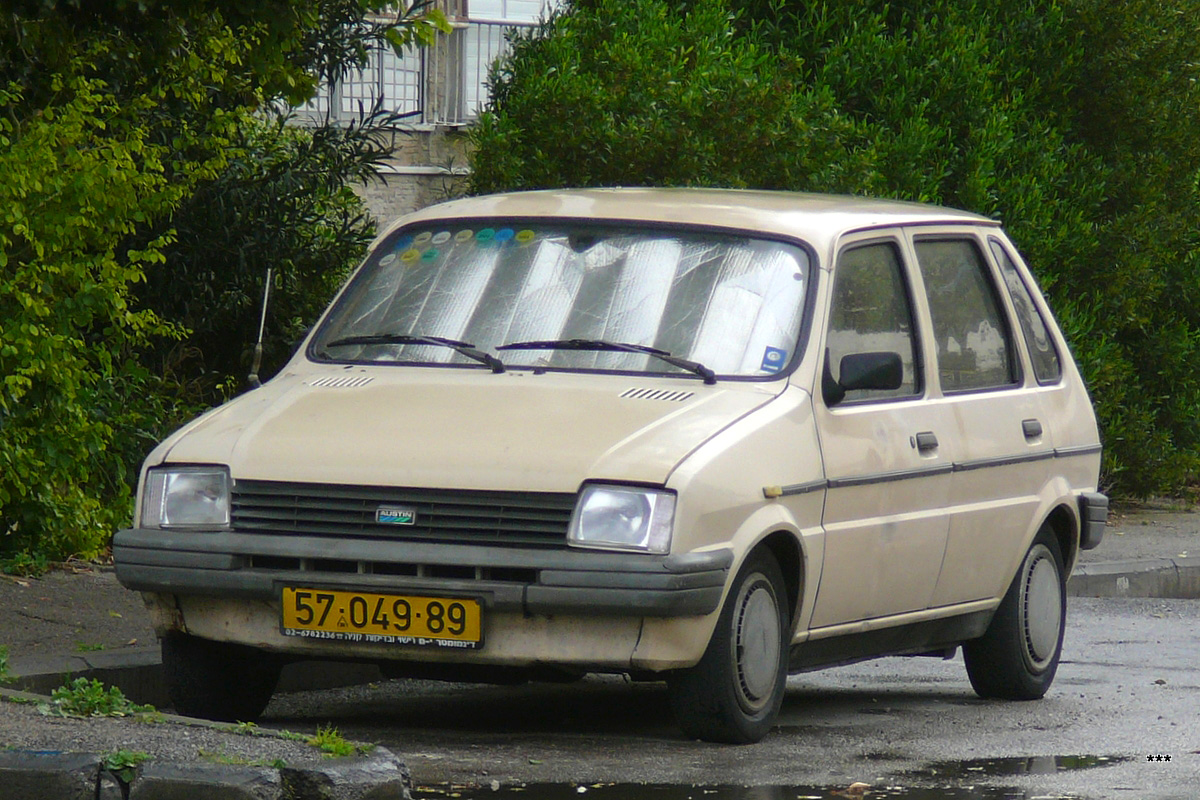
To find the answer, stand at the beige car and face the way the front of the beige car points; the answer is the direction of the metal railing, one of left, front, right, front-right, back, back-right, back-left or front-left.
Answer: back-right

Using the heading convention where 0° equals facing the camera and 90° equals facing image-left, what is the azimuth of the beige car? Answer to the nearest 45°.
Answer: approximately 45°

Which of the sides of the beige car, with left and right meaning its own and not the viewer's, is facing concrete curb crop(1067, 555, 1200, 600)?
back

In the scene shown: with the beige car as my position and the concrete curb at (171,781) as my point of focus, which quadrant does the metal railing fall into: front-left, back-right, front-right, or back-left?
back-right

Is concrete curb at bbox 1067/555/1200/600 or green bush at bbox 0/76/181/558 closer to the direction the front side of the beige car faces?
the green bush

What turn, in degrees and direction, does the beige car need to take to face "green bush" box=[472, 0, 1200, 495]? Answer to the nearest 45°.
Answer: approximately 135° to its right

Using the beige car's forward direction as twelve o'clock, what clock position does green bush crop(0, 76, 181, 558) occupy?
The green bush is roughly at 3 o'clock from the beige car.

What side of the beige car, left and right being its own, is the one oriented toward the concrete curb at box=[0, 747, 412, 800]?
front
